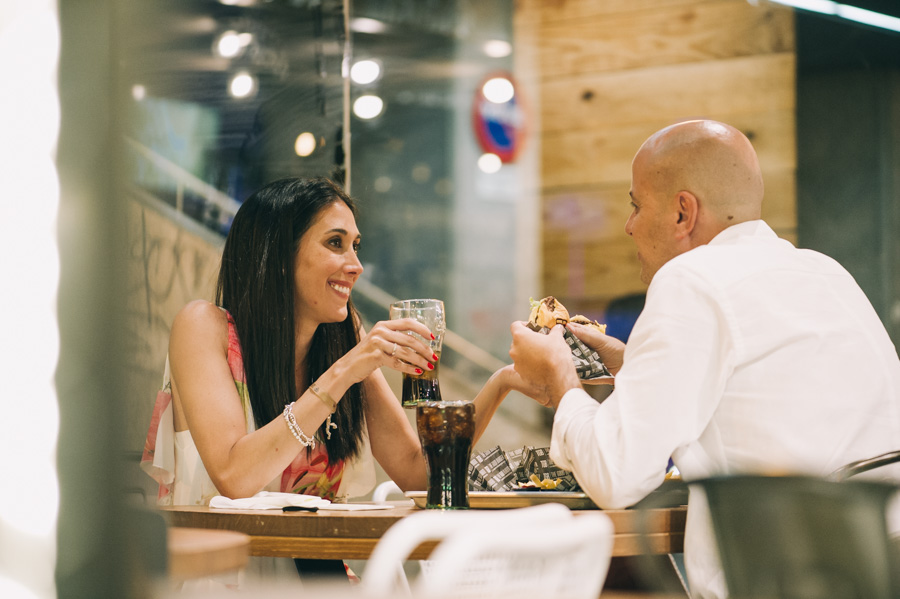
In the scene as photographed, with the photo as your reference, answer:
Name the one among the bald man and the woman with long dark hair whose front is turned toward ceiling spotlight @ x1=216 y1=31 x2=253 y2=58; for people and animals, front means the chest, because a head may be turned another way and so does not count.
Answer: the bald man

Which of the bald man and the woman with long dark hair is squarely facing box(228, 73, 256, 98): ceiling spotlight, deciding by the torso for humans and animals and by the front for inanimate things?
the bald man

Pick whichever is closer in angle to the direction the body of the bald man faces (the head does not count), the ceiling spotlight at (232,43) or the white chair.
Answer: the ceiling spotlight

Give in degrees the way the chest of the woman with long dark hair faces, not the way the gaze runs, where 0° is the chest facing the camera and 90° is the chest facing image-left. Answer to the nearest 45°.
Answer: approximately 315°

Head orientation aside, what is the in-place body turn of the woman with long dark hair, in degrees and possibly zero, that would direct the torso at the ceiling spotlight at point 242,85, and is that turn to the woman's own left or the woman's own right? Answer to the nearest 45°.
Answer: approximately 135° to the woman's own left

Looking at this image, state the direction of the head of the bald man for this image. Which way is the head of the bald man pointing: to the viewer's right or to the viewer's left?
to the viewer's left

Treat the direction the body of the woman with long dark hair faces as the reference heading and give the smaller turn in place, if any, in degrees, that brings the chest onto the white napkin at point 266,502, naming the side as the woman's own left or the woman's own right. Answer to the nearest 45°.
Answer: approximately 45° to the woman's own right

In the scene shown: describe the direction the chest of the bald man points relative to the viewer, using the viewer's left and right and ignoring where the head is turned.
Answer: facing away from the viewer and to the left of the viewer

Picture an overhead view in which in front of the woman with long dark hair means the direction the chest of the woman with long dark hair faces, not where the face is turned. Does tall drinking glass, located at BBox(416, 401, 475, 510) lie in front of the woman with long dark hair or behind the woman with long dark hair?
in front

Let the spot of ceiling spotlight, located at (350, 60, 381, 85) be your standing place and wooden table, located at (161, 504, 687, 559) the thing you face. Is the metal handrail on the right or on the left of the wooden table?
right

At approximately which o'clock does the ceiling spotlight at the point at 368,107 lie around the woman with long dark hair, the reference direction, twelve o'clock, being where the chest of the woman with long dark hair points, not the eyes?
The ceiling spotlight is roughly at 8 o'clock from the woman with long dark hair.

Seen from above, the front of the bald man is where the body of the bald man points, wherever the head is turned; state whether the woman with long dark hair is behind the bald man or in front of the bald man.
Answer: in front

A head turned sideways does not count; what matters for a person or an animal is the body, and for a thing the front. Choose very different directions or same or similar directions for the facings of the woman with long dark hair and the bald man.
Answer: very different directions
